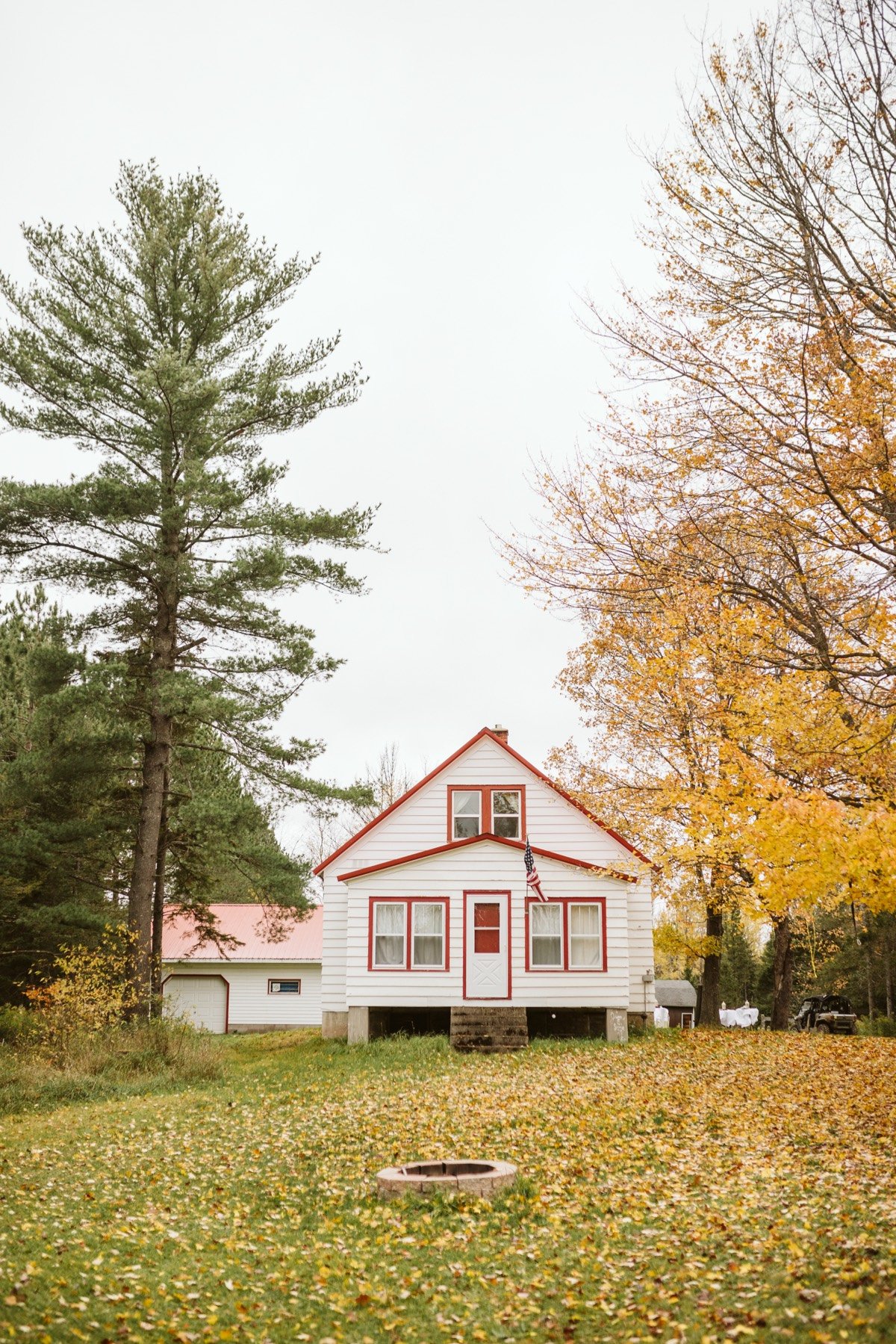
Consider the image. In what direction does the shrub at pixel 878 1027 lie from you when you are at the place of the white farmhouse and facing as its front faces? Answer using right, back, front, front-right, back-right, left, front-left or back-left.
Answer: back-left

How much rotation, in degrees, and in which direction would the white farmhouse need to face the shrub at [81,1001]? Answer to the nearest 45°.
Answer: approximately 45° to its right

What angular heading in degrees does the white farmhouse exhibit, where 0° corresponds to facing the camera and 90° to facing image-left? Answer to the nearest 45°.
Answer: approximately 0°

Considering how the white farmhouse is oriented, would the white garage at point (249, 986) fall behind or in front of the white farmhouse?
behind

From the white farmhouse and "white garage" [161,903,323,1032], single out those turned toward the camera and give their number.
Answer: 2

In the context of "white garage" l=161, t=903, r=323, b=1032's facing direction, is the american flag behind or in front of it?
in front

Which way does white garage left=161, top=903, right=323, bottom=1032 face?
toward the camera

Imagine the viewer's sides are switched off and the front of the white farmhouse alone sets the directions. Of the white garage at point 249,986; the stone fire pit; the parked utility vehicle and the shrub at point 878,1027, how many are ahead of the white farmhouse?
1

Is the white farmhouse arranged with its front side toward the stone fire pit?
yes

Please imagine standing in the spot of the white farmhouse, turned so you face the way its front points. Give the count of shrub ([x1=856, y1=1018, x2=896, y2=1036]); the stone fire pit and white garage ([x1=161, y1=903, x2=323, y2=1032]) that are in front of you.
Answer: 1

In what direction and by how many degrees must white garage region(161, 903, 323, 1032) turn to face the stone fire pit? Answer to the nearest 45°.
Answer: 0° — it already faces it
